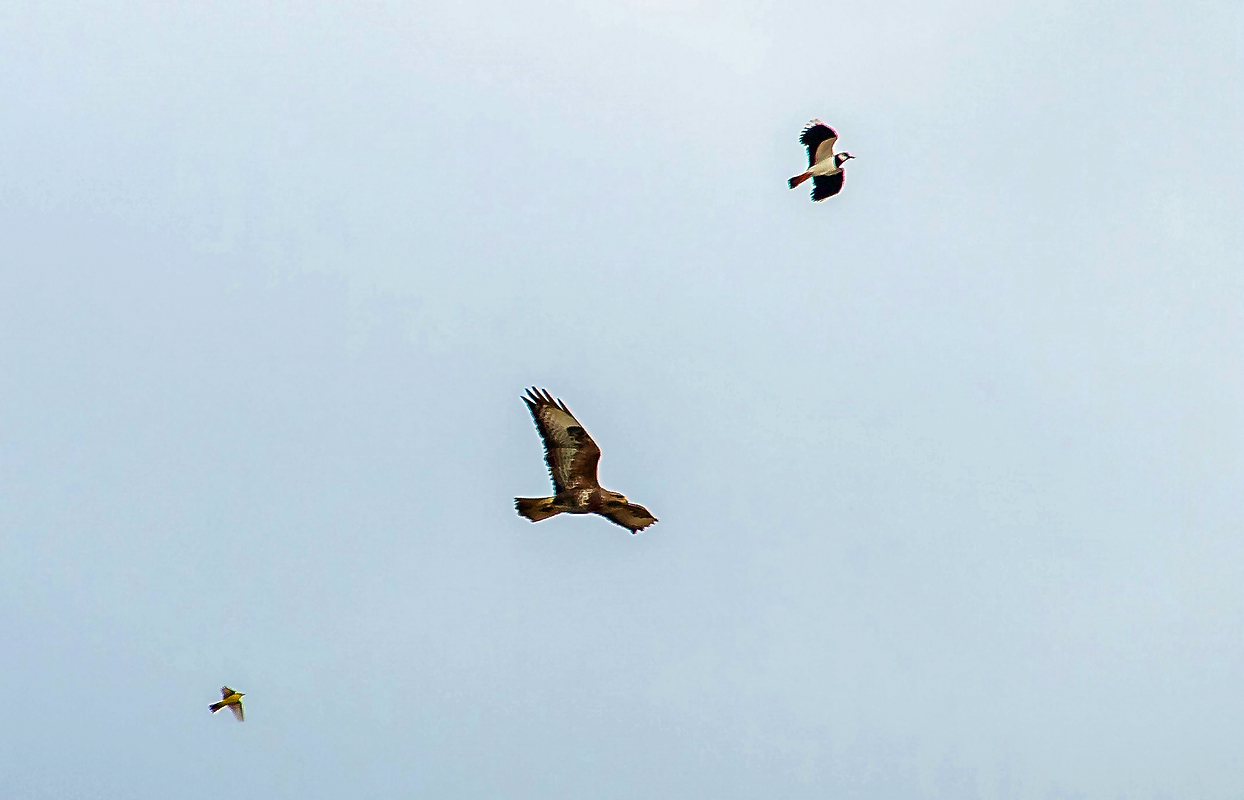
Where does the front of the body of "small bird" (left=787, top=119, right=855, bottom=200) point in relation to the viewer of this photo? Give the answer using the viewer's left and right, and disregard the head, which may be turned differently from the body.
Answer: facing to the right of the viewer

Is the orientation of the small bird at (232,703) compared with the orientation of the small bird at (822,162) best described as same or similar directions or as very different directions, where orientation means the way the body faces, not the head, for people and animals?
same or similar directions

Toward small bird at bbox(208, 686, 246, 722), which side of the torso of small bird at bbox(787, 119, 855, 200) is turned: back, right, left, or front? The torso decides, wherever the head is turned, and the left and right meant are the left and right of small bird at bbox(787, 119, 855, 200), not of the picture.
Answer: back

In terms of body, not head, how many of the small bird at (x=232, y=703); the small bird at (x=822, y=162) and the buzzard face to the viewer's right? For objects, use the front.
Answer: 3

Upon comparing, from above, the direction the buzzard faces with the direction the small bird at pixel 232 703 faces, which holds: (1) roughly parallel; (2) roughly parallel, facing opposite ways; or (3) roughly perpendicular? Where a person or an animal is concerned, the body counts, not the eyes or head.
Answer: roughly parallel

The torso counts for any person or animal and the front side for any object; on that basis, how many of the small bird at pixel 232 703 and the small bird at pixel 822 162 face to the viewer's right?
2

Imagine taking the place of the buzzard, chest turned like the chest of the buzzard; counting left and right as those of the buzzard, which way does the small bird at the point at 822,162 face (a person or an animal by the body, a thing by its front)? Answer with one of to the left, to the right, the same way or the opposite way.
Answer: the same way

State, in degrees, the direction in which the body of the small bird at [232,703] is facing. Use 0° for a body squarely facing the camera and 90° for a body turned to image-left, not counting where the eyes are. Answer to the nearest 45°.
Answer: approximately 270°

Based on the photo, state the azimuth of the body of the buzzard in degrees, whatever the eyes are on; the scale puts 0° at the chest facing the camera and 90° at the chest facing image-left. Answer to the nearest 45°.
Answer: approximately 270°
